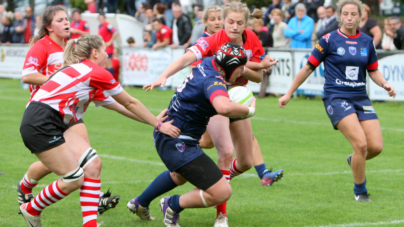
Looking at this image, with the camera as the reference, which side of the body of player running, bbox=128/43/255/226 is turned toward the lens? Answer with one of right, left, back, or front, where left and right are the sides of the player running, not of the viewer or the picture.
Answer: right

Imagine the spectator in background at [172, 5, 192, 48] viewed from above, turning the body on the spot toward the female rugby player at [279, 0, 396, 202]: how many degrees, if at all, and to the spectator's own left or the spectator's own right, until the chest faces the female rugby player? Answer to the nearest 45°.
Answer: approximately 45° to the spectator's own left

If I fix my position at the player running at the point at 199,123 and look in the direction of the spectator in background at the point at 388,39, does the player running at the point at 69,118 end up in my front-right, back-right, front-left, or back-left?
back-left

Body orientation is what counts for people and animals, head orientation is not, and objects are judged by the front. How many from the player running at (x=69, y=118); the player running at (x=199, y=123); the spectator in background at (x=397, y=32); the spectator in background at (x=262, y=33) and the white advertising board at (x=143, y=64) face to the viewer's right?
2

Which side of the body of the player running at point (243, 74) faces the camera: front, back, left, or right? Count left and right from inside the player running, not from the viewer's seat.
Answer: front

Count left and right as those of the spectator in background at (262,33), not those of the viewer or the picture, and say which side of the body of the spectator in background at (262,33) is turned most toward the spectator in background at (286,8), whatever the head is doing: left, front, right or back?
back

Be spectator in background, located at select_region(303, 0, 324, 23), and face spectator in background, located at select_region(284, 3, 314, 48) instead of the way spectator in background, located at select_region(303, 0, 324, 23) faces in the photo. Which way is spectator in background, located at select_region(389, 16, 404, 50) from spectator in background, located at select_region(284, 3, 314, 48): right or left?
left

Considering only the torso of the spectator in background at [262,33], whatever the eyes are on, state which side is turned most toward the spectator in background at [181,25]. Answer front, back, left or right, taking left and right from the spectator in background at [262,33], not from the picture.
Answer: right

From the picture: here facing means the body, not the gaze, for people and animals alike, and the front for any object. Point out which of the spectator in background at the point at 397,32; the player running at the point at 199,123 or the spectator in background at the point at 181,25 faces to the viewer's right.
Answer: the player running

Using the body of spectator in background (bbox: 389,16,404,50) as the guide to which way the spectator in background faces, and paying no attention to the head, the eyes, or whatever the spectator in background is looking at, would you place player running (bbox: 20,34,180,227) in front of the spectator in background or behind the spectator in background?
in front

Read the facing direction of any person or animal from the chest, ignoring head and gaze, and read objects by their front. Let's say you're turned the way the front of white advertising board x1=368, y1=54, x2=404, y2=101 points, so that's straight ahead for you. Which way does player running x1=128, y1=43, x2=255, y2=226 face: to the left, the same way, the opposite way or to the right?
to the left

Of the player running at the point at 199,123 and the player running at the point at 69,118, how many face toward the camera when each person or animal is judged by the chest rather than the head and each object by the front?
0
